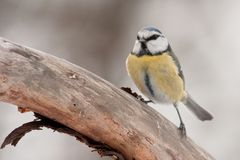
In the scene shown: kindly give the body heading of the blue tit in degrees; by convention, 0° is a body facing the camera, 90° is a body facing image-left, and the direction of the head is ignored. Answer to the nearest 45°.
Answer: approximately 45°
